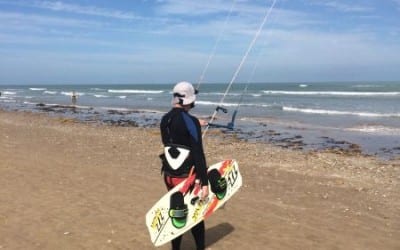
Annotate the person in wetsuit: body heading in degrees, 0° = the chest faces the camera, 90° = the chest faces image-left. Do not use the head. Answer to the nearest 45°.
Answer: approximately 225°
